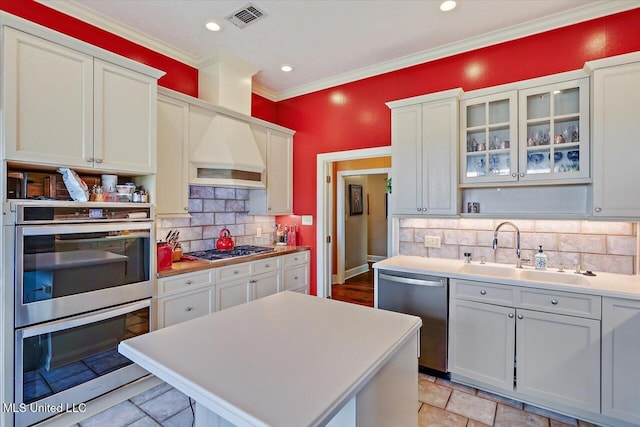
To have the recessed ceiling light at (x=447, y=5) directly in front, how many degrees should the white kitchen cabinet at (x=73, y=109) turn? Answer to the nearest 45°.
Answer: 0° — it already faces it

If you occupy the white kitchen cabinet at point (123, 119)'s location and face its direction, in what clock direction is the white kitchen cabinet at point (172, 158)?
the white kitchen cabinet at point (172, 158) is roughly at 9 o'clock from the white kitchen cabinet at point (123, 119).

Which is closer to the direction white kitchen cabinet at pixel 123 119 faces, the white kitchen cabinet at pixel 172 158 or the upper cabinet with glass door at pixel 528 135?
the upper cabinet with glass door

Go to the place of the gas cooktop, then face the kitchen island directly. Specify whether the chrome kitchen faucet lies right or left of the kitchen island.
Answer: left

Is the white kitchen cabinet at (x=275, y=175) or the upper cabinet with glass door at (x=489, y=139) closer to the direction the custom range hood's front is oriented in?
the upper cabinet with glass door

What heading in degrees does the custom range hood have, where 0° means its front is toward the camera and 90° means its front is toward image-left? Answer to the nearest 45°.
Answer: approximately 315°

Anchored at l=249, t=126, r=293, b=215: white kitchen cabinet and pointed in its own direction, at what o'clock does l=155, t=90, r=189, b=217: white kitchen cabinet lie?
l=155, t=90, r=189, b=217: white kitchen cabinet is roughly at 3 o'clock from l=249, t=126, r=293, b=215: white kitchen cabinet.

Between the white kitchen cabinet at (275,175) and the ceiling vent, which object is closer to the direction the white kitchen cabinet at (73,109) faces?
the ceiling vent

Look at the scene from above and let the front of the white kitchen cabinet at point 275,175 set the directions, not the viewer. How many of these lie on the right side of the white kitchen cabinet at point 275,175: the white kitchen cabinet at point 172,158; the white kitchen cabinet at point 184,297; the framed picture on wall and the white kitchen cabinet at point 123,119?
3
